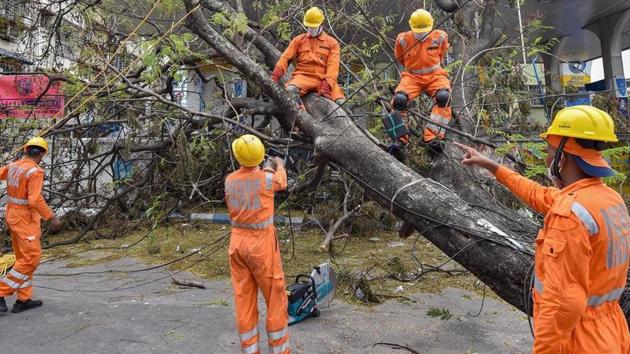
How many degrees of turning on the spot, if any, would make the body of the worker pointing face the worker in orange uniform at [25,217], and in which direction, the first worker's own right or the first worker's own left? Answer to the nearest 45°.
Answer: approximately 45° to the first worker's own left

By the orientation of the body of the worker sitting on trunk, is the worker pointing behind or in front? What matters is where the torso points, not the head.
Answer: in front

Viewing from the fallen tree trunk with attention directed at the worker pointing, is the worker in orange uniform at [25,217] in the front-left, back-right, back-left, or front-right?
back-right

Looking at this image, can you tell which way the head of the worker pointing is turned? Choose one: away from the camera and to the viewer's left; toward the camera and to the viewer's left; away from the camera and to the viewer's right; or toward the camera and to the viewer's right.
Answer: away from the camera and to the viewer's left

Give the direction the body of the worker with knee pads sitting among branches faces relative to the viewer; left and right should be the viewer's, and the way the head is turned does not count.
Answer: facing the viewer

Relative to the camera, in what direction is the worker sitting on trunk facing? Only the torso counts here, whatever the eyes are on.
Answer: toward the camera

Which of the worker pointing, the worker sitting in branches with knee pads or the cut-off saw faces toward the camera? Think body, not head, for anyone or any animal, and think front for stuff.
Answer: the worker sitting in branches with knee pads

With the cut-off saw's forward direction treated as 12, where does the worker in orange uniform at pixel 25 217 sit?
The worker in orange uniform is roughly at 8 o'clock from the cut-off saw.

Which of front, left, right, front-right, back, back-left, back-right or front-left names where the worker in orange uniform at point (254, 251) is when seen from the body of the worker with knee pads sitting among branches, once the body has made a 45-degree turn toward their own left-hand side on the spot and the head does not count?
right

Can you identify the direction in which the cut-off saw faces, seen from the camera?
facing away from the viewer and to the right of the viewer

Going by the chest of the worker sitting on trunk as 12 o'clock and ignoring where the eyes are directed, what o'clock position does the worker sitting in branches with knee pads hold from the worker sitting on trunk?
The worker sitting in branches with knee pads is roughly at 10 o'clock from the worker sitting on trunk.

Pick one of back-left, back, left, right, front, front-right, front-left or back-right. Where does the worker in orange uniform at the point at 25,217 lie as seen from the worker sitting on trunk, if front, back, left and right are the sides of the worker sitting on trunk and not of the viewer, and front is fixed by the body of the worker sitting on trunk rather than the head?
right
